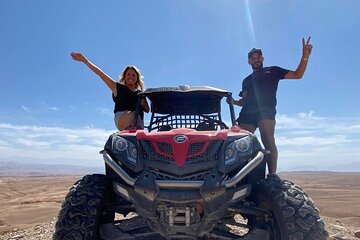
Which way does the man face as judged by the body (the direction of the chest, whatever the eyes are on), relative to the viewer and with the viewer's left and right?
facing the viewer

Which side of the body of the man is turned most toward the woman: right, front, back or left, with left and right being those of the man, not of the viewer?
right

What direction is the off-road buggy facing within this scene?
toward the camera

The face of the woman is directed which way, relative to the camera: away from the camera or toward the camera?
toward the camera

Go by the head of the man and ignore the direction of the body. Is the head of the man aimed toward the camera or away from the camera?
toward the camera
